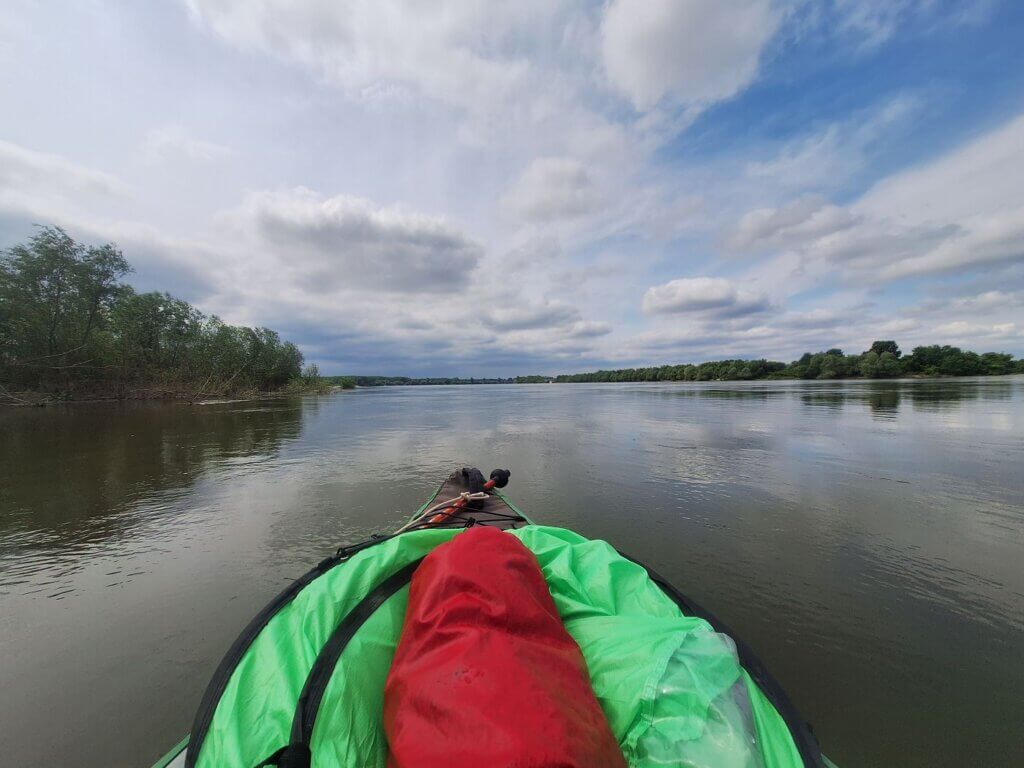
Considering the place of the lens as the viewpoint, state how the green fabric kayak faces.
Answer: facing away from the viewer

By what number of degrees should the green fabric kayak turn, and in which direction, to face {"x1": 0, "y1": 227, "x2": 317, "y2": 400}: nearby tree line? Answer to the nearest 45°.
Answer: approximately 45° to its left
